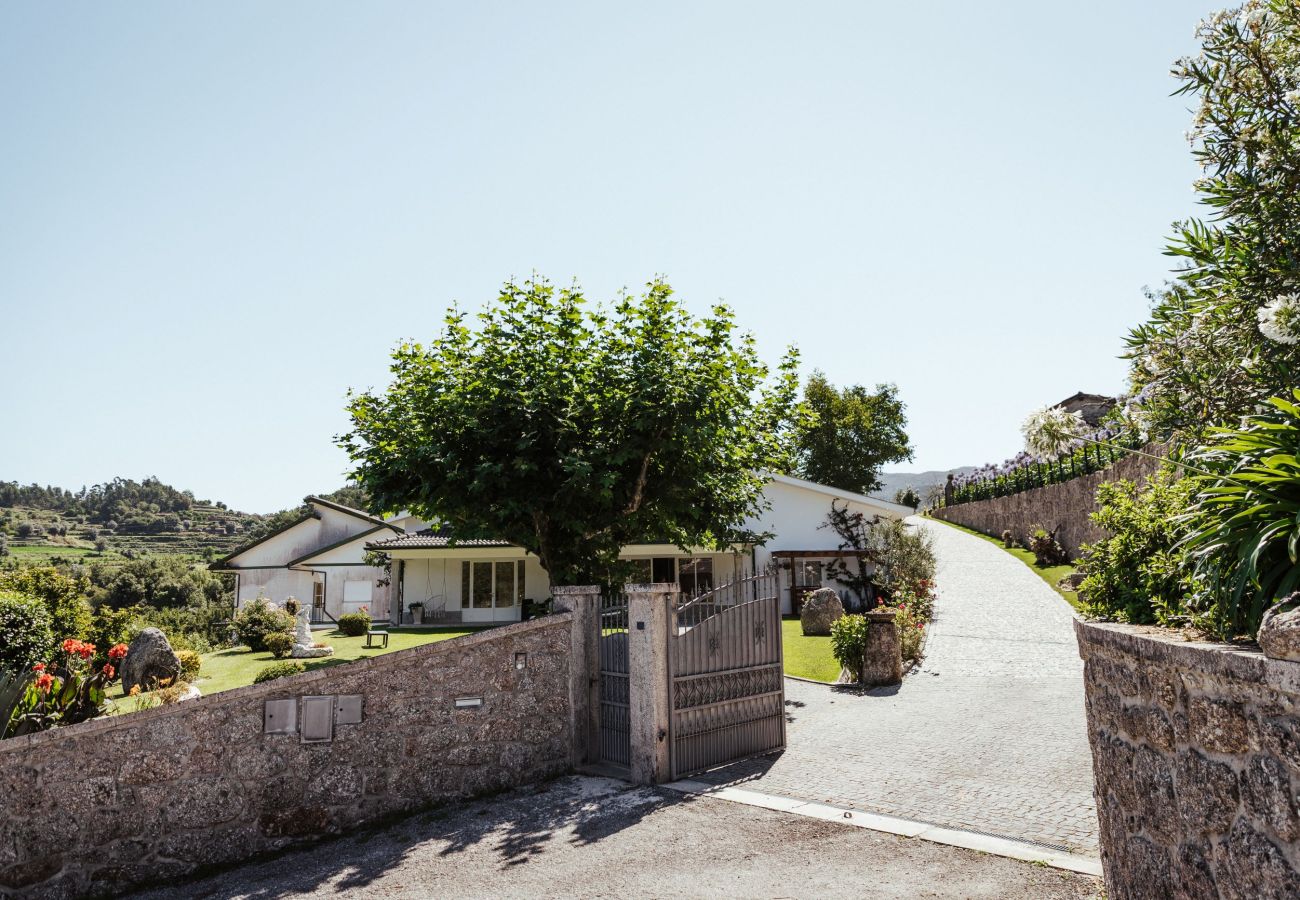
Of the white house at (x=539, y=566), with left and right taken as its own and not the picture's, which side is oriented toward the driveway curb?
front

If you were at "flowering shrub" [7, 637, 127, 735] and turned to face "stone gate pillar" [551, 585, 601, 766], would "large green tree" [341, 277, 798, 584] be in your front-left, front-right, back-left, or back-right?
front-left

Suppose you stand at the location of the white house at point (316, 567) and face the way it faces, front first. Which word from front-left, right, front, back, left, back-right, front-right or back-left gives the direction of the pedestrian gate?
front

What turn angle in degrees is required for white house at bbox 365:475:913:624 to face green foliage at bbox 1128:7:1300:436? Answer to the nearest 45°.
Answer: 0° — it already faces it

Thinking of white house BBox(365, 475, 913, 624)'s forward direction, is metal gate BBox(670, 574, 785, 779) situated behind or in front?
in front

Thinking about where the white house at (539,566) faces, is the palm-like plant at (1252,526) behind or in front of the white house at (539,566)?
in front

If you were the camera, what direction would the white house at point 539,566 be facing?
facing the viewer

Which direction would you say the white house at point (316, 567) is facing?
toward the camera

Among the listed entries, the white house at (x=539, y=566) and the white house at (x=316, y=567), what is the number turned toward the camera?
2

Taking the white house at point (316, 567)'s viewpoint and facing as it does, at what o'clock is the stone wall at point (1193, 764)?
The stone wall is roughly at 12 o'clock from the white house.

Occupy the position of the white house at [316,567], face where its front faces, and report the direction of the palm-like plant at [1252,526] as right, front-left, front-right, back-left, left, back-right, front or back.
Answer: front

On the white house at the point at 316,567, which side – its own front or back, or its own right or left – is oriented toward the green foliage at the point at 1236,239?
front

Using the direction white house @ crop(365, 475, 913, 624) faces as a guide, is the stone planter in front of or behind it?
in front
